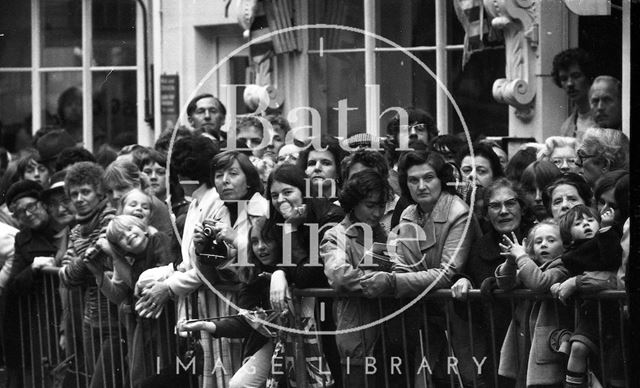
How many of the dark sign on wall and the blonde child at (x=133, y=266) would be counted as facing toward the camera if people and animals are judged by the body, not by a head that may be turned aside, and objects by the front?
2

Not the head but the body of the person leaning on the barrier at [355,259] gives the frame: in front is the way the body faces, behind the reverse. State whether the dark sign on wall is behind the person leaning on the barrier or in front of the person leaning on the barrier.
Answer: behind

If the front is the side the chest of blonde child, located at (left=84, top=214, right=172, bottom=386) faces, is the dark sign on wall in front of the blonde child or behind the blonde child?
behind

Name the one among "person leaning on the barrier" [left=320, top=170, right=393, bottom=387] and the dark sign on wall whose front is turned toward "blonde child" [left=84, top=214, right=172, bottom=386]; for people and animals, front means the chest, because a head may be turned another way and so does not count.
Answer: the dark sign on wall

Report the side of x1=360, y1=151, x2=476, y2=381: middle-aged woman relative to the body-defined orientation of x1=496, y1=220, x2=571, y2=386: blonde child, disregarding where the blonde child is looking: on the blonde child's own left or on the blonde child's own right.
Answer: on the blonde child's own right
